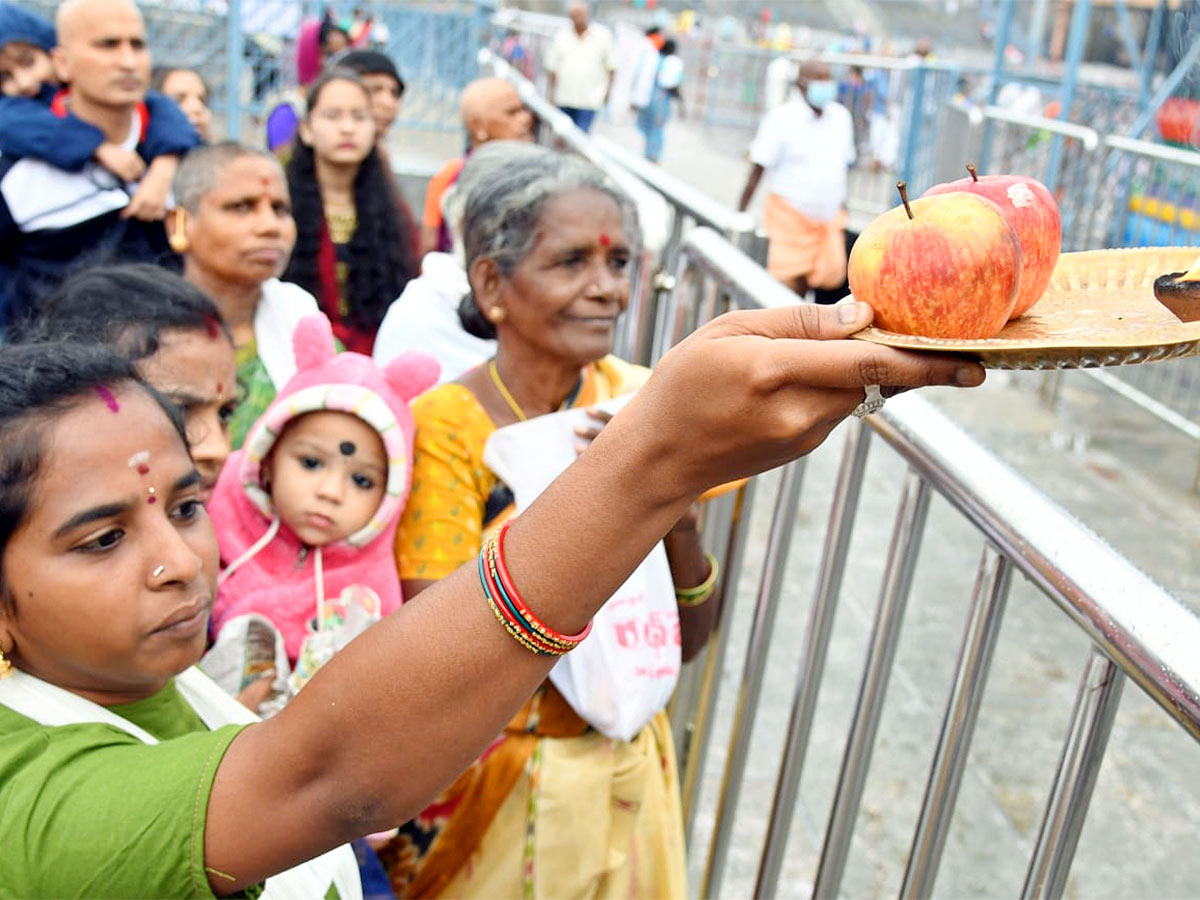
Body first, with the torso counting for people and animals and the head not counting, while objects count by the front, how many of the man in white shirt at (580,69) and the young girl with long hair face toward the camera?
2

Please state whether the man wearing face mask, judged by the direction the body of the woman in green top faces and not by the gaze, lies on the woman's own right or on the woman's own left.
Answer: on the woman's own left

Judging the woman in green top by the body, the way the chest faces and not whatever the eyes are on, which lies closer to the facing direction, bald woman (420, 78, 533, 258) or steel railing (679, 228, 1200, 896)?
the steel railing

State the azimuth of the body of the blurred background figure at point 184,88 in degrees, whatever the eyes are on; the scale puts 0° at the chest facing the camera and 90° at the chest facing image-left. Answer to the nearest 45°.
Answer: approximately 315°

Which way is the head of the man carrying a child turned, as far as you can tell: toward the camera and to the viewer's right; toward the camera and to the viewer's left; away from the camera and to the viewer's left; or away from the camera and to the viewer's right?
toward the camera and to the viewer's right

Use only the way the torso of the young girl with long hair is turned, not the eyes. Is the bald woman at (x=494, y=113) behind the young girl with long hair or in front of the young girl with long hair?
behind

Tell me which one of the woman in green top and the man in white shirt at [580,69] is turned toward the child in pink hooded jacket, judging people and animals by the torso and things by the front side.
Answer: the man in white shirt

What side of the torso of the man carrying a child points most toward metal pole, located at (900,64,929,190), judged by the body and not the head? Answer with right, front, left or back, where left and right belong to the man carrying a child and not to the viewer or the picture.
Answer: left

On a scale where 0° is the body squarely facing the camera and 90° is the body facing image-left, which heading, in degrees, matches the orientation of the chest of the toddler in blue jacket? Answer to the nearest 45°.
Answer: approximately 315°

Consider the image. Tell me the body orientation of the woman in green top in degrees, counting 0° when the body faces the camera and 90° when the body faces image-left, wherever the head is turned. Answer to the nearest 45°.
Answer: approximately 315°
